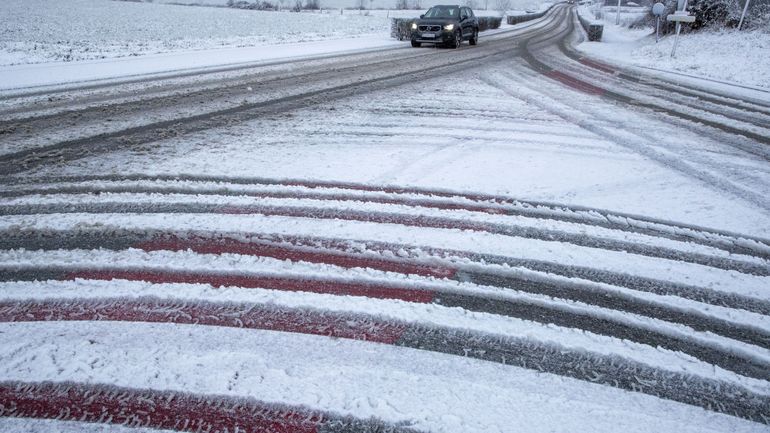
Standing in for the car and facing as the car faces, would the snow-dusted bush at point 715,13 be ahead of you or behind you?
behind

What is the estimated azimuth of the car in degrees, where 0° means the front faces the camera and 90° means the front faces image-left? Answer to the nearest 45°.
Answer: approximately 45°

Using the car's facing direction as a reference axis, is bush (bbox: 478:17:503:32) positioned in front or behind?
behind

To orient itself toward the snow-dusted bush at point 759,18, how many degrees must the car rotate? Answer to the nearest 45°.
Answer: approximately 135° to its left
